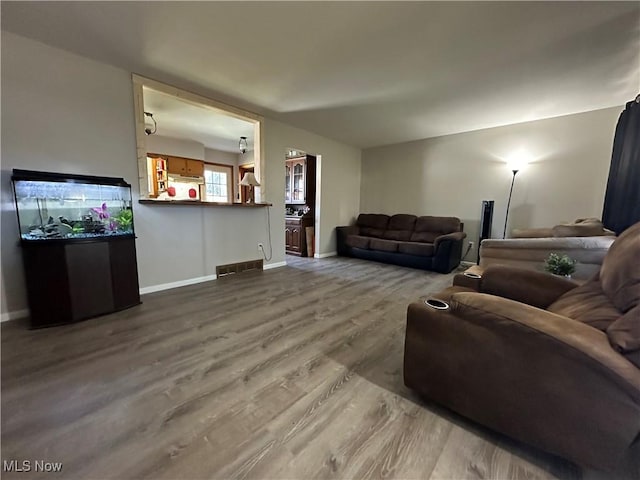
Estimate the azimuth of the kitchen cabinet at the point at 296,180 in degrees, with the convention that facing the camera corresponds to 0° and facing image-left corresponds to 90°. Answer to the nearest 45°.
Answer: approximately 45°

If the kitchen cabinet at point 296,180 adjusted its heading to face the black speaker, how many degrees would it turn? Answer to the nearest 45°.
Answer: approximately 90° to its left

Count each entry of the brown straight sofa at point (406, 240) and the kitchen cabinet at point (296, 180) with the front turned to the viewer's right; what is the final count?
0

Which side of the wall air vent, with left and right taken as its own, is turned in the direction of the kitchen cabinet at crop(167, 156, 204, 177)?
back

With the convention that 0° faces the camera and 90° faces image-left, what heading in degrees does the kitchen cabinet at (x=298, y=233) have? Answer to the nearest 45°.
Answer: approximately 45°

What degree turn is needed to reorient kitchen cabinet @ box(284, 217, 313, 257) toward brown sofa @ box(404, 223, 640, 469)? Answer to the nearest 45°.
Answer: approximately 45° to its left

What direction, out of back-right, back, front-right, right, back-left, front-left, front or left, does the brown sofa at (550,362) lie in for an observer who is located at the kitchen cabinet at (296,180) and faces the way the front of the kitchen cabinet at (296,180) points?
front-left

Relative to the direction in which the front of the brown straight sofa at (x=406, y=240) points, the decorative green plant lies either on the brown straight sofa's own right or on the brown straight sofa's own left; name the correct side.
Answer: on the brown straight sofa's own left

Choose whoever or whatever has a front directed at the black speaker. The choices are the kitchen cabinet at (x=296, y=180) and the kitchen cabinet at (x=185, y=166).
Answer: the kitchen cabinet at (x=185, y=166)

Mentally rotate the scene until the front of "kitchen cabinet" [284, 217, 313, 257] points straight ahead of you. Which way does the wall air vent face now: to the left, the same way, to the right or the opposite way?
to the left
